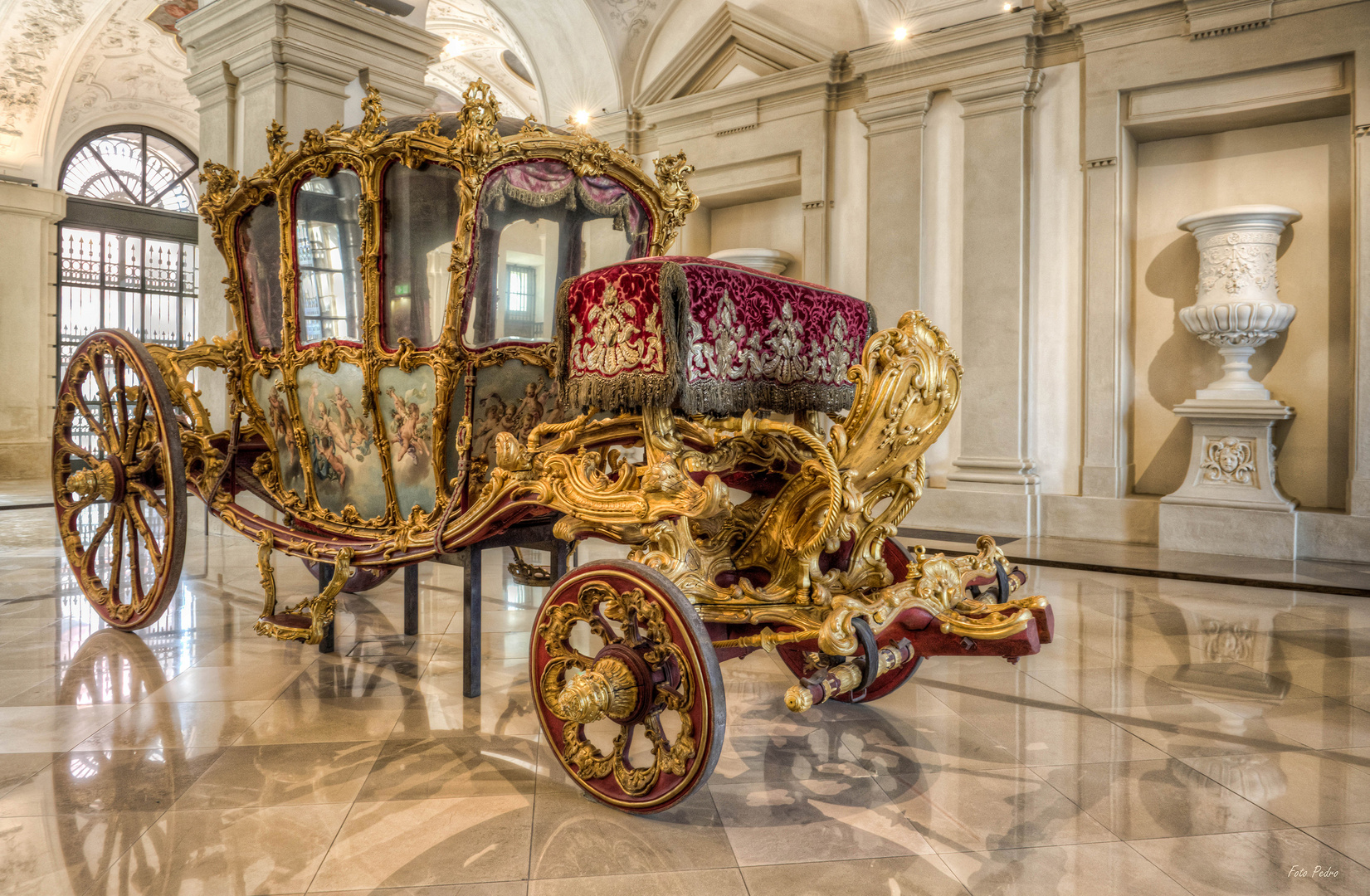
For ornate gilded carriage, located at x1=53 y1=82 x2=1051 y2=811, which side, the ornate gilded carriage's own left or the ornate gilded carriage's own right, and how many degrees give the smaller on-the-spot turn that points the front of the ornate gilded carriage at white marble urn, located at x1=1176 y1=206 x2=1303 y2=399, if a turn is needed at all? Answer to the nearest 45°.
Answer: approximately 90° to the ornate gilded carriage's own left

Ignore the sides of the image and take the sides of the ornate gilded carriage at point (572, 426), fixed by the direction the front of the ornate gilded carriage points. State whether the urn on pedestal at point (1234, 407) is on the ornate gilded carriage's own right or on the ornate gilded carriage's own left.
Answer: on the ornate gilded carriage's own left

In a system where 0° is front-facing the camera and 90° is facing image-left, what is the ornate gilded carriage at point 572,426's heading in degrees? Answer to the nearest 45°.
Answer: approximately 315°

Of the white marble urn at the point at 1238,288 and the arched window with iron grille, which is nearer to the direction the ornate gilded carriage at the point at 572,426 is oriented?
the white marble urn

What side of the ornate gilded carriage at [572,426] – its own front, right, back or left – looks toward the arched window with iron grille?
back
